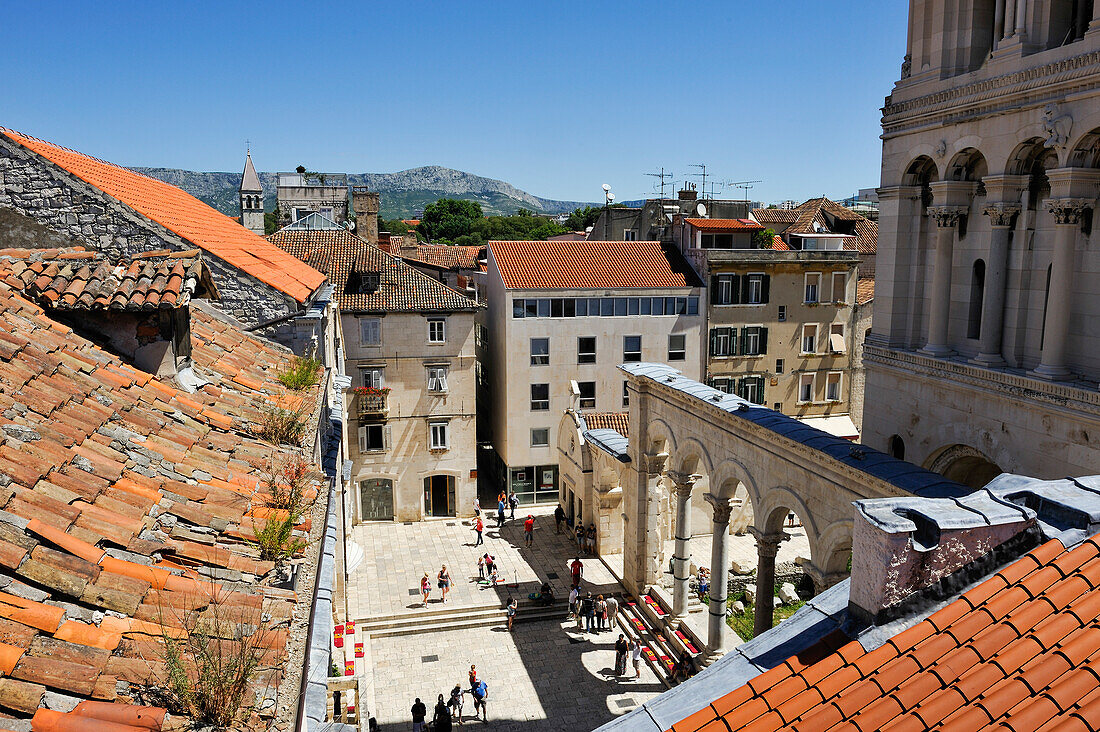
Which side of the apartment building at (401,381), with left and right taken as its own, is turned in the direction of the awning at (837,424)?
left

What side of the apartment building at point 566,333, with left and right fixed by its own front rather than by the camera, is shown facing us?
front

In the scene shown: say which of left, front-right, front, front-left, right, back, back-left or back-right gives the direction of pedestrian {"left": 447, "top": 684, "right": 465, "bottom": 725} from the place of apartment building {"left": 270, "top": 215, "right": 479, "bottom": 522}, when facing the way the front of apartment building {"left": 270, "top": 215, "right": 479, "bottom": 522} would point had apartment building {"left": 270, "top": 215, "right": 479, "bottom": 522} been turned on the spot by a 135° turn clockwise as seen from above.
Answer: back-left

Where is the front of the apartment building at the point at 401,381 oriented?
toward the camera

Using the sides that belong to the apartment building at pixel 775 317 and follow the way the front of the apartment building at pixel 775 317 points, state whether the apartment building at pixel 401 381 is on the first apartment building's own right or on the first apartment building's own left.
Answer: on the first apartment building's own right

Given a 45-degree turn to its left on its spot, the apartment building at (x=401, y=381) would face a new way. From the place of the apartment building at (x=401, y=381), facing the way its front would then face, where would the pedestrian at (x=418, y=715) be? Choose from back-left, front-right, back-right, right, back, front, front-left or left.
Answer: front-right

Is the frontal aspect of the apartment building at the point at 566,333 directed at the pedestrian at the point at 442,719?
yes

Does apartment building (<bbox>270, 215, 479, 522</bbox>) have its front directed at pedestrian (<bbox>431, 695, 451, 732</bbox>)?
yes

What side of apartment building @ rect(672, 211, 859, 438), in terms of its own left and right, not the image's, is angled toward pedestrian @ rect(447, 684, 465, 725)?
front

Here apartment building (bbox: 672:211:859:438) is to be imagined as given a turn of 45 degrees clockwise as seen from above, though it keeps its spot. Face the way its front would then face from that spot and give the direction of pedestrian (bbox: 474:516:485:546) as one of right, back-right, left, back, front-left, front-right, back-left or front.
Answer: front

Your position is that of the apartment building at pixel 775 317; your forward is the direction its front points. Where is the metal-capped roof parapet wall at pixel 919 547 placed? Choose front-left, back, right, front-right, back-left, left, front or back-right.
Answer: front

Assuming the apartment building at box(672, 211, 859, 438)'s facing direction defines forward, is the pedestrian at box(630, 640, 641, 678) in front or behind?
in front

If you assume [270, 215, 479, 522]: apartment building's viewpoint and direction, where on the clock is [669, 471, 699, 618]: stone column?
The stone column is roughly at 11 o'clock from the apartment building.

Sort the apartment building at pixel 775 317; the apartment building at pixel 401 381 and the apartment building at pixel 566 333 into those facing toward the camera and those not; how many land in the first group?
3
